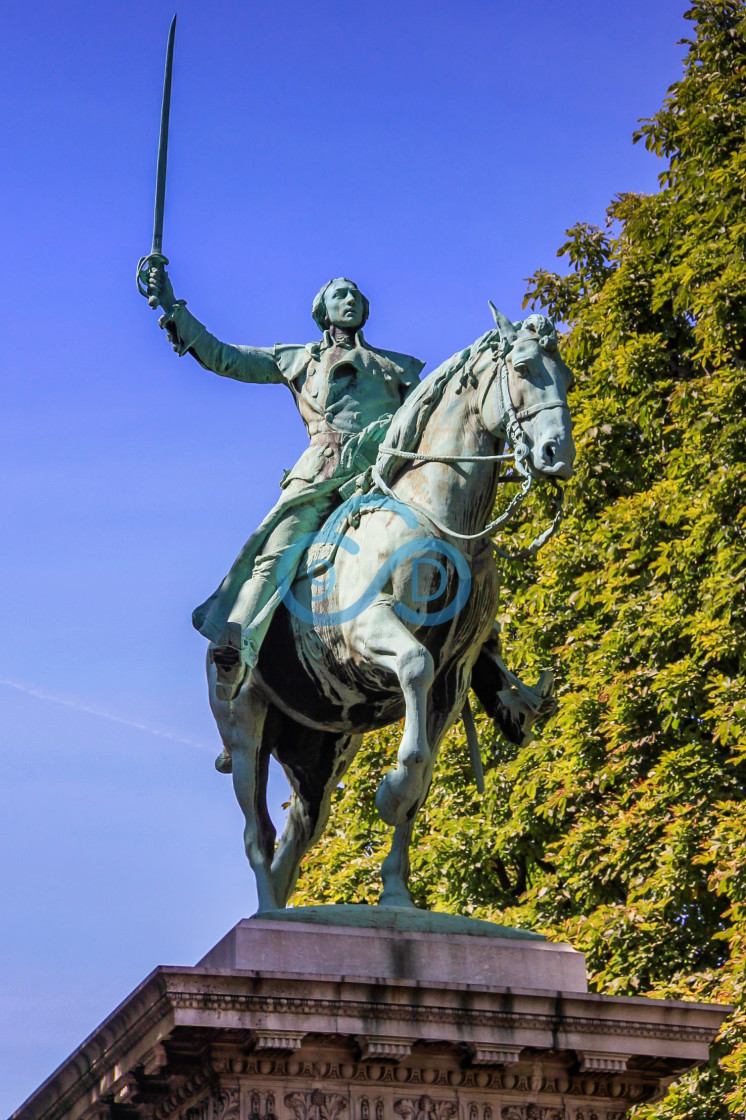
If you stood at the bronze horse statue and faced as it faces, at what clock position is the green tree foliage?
The green tree foliage is roughly at 8 o'clock from the bronze horse statue.

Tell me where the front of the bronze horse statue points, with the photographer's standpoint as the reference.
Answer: facing the viewer and to the right of the viewer
